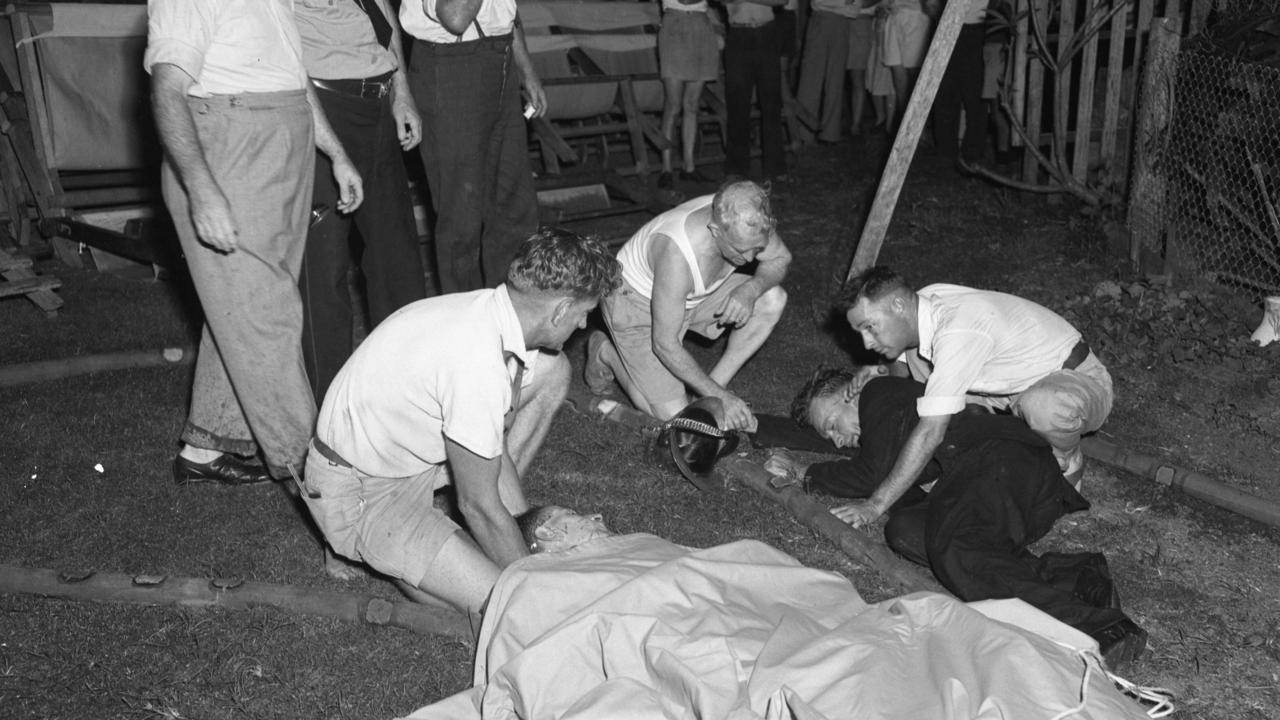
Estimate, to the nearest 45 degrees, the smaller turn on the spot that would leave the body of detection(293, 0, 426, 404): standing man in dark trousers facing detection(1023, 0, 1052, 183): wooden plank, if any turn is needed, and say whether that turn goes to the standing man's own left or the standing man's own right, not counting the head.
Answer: approximately 90° to the standing man's own left

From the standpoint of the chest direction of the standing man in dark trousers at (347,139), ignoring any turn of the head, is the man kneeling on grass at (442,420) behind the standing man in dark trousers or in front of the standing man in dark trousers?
in front

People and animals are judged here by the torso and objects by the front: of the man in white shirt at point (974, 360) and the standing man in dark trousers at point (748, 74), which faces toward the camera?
the standing man in dark trousers

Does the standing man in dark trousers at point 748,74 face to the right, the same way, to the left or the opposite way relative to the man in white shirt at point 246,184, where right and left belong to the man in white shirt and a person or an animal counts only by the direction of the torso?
to the right

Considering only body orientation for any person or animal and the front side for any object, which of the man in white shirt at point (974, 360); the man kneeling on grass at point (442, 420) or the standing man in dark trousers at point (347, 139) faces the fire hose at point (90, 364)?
the man in white shirt

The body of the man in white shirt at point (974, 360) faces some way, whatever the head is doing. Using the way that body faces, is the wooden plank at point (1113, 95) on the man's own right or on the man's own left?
on the man's own right

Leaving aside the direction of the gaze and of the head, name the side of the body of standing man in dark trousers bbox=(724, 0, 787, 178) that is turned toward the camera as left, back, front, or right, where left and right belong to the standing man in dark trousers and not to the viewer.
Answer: front

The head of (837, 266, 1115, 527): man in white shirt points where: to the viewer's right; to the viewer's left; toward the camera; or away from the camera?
to the viewer's left

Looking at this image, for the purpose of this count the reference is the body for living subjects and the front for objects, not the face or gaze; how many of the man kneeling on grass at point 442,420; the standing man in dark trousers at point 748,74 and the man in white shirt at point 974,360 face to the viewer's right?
1

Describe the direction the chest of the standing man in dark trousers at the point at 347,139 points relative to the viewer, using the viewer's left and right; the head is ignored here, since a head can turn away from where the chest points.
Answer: facing the viewer and to the right of the viewer

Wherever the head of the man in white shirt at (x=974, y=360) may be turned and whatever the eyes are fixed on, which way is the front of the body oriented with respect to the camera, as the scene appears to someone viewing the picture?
to the viewer's left

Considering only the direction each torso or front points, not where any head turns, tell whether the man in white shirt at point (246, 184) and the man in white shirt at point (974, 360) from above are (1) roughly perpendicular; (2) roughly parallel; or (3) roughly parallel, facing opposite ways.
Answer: roughly parallel, facing opposite ways

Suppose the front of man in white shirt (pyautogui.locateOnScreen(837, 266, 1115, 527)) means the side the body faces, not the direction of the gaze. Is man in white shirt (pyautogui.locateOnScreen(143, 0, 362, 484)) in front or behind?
in front

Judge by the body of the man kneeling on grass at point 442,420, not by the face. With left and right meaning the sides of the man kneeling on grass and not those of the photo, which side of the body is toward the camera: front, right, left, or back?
right

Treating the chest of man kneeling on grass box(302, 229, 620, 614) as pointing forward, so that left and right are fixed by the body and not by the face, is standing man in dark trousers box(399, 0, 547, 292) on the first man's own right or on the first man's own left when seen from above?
on the first man's own left

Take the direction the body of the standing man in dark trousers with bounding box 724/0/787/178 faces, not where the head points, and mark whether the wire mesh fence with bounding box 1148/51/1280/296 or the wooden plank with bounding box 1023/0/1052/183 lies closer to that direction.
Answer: the wire mesh fence
